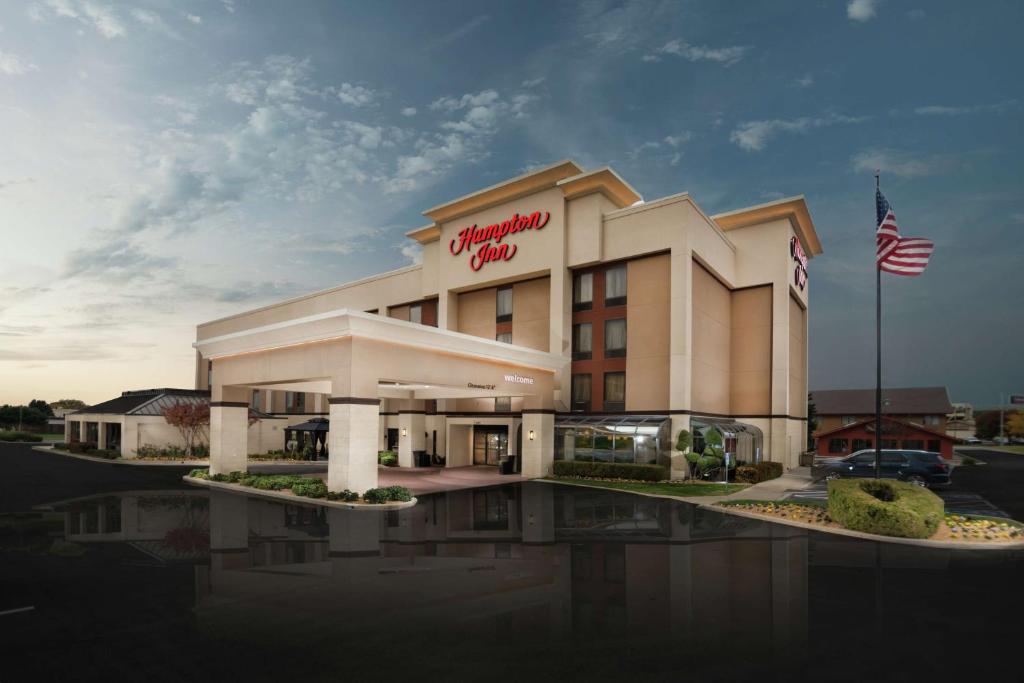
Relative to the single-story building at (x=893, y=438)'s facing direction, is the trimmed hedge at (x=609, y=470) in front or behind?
in front

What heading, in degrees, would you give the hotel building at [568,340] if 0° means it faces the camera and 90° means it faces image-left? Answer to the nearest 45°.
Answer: approximately 45°

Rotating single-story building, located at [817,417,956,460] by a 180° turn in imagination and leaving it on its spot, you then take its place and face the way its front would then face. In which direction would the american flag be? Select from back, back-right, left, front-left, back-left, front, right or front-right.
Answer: back

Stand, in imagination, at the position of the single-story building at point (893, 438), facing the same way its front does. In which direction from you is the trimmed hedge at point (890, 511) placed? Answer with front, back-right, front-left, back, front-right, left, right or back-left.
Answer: front

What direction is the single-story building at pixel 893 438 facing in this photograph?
toward the camera

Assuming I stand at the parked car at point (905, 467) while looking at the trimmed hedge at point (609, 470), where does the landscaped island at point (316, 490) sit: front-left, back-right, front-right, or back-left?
front-left

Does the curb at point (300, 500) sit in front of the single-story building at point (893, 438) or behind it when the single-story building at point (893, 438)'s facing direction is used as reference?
in front

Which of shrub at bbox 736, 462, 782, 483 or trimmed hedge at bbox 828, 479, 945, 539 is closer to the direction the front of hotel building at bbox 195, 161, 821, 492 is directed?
the trimmed hedge

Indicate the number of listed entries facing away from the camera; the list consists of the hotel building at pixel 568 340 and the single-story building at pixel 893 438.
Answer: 0

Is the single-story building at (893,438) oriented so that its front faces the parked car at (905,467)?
yes
